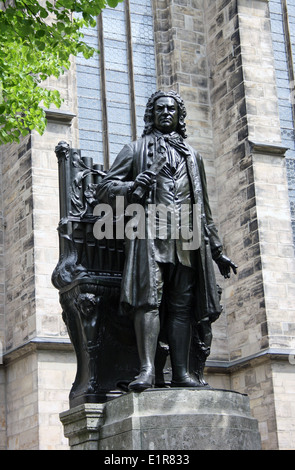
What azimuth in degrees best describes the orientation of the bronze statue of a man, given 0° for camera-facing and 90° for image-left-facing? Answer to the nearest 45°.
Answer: approximately 0°
